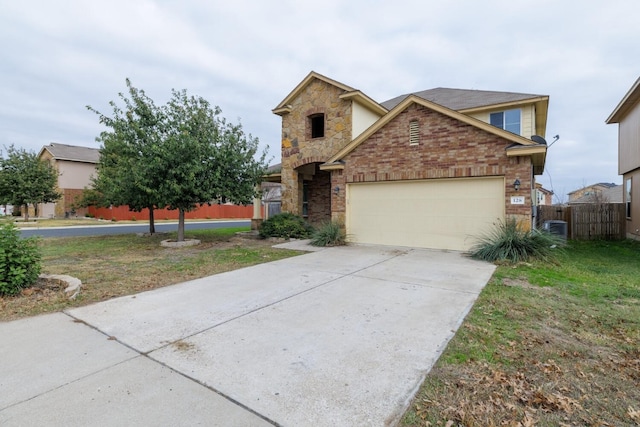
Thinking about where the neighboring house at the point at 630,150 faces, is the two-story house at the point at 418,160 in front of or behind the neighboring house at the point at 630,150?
in front

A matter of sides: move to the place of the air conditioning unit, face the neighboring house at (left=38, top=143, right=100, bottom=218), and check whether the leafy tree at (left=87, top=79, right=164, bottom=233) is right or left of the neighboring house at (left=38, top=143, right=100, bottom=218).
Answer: left

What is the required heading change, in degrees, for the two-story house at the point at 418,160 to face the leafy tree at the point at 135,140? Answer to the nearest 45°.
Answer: approximately 90° to its right

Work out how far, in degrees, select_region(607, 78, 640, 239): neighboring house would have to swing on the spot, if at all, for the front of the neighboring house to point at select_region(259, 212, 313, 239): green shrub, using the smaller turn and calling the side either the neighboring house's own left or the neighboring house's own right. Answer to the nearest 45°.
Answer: approximately 45° to the neighboring house's own right

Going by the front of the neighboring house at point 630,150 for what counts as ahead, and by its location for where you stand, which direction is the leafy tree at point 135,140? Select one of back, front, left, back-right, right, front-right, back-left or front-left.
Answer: front-right

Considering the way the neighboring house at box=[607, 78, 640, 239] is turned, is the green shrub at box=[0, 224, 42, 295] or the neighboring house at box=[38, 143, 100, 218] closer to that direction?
the green shrub

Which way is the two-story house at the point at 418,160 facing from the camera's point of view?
toward the camera

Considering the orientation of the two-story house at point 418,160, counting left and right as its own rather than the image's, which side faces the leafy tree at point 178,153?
right

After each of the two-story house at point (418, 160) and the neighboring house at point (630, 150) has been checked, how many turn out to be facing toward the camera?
2

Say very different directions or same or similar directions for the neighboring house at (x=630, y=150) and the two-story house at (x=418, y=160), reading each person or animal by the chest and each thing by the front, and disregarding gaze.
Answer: same or similar directions
